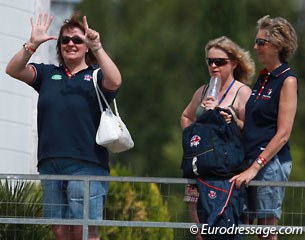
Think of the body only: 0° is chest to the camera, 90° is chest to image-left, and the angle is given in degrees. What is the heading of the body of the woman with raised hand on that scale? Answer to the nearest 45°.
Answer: approximately 0°
